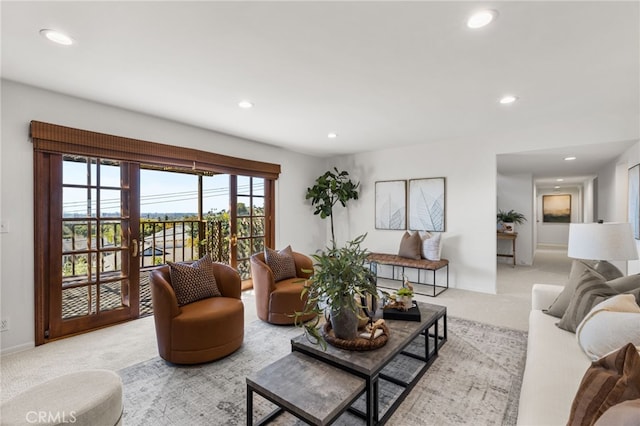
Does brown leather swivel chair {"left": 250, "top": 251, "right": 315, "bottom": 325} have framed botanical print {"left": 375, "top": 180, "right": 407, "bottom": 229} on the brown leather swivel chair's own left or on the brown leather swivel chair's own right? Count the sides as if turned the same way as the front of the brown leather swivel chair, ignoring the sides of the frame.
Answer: on the brown leather swivel chair's own left

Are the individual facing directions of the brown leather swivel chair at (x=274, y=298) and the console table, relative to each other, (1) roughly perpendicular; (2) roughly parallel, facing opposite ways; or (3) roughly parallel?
roughly perpendicular

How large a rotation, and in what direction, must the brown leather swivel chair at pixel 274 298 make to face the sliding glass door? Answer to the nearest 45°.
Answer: approximately 135° to its right
